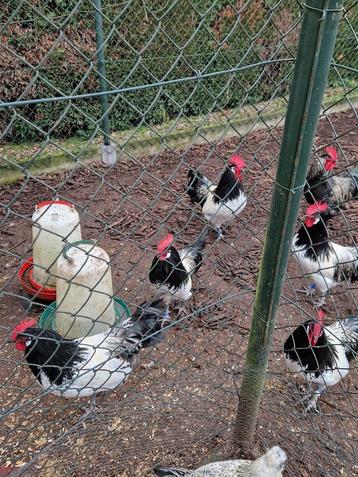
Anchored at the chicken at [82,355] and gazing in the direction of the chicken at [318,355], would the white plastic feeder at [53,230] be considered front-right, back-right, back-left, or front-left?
back-left

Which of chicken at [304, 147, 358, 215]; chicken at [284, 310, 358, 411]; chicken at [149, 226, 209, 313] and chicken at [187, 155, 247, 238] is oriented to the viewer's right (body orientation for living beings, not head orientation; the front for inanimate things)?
chicken at [187, 155, 247, 238]

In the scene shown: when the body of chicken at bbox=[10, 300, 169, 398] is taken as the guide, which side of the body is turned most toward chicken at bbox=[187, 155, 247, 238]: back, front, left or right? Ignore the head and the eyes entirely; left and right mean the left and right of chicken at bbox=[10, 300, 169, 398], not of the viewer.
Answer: right

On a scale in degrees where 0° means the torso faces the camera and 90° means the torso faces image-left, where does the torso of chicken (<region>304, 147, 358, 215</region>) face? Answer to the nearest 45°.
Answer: approximately 90°

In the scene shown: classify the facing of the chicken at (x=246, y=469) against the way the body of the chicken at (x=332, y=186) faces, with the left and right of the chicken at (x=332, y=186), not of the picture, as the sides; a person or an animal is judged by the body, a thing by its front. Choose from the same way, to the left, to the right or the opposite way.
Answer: the opposite way

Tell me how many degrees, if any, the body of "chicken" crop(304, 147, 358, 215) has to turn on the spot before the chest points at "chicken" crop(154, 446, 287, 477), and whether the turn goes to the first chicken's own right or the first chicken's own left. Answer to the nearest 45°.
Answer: approximately 90° to the first chicken's own left

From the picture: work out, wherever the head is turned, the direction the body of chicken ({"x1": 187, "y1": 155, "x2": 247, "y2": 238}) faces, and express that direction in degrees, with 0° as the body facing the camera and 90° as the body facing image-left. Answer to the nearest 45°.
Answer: approximately 270°

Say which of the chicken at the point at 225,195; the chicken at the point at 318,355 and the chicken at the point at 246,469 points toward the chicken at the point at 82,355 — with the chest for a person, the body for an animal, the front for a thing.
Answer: the chicken at the point at 318,355
